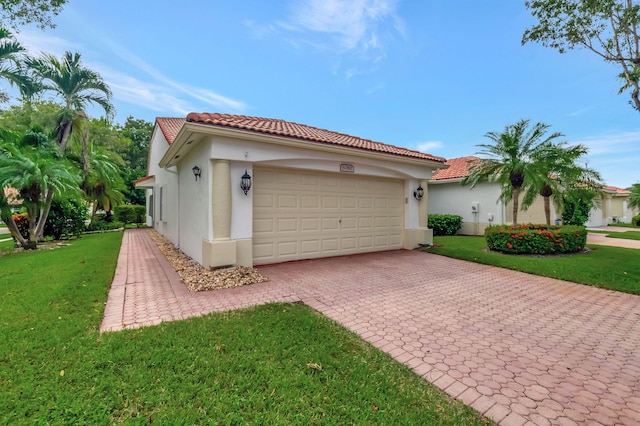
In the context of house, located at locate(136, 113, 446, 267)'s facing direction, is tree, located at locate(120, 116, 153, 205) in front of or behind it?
behind

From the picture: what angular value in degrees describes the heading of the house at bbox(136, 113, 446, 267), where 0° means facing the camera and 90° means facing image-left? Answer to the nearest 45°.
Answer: approximately 315°

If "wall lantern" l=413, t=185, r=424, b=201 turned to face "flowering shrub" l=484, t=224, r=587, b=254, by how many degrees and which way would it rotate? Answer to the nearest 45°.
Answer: approximately 45° to its left

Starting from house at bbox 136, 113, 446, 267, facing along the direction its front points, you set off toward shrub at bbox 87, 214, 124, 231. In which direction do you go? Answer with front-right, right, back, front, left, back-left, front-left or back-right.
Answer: back

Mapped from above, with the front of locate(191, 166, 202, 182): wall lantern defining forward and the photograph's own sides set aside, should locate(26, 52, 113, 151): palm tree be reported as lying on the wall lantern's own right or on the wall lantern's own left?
on the wall lantern's own right

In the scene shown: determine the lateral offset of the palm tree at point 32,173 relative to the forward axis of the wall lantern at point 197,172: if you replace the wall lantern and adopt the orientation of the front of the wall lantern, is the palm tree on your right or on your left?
on your right

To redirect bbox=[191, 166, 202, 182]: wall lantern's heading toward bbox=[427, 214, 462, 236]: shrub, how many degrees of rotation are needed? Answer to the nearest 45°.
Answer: approximately 135° to its left

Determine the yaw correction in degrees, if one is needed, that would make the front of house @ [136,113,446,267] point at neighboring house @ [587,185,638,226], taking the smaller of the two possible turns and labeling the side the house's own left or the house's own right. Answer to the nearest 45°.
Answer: approximately 90° to the house's own left

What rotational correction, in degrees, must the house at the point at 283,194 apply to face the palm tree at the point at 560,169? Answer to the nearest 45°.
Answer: approximately 45° to its left

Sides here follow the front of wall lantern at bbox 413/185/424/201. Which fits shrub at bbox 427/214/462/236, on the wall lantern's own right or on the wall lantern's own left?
on the wall lantern's own left

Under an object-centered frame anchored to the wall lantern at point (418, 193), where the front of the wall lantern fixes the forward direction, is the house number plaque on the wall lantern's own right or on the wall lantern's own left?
on the wall lantern's own right

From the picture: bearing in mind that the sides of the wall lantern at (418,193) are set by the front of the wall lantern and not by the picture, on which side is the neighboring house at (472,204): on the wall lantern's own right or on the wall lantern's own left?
on the wall lantern's own left

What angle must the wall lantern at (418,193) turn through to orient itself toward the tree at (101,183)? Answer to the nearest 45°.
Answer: approximately 135° to its right
